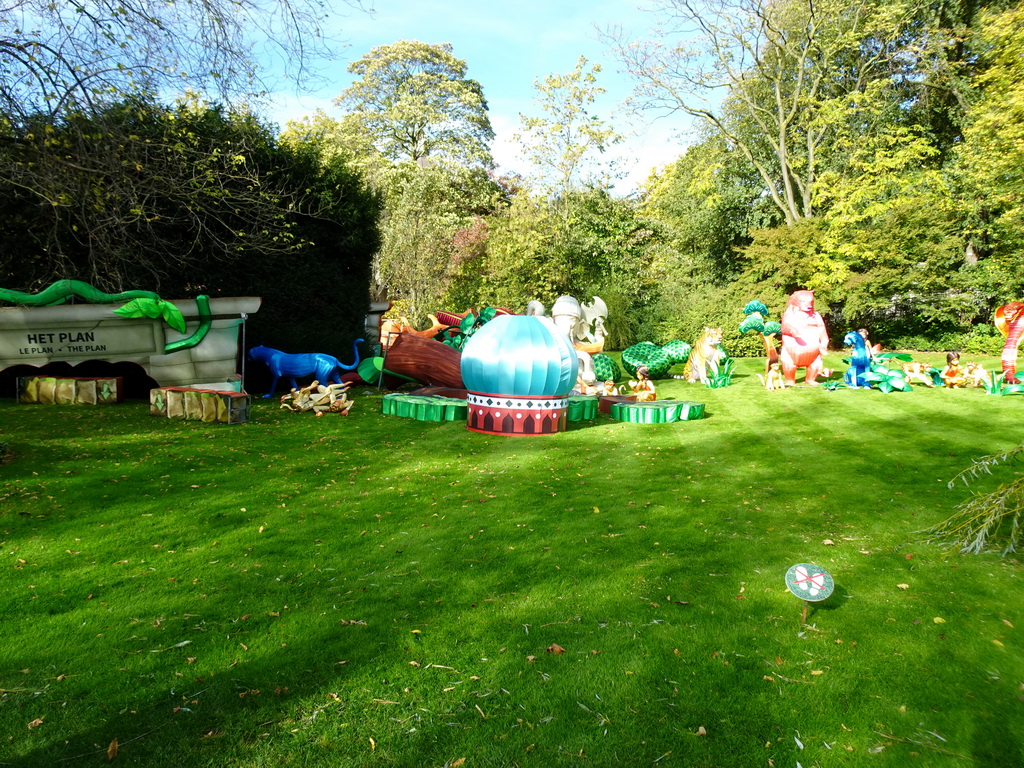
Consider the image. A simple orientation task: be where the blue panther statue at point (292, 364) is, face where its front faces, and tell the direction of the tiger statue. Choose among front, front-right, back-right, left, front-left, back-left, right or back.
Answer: back

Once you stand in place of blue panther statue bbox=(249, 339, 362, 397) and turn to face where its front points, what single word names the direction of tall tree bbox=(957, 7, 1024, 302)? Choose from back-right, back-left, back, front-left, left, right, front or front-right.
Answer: back

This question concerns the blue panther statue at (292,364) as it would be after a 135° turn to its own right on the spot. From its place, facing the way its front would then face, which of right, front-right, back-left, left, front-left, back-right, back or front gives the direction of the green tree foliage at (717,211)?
front

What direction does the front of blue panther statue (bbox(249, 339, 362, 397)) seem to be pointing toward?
to the viewer's left

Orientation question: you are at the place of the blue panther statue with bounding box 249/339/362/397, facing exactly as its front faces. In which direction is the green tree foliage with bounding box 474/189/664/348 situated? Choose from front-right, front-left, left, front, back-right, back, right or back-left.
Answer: back-right

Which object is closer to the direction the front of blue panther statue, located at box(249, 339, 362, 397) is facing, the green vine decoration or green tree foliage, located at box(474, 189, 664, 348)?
the green vine decoration

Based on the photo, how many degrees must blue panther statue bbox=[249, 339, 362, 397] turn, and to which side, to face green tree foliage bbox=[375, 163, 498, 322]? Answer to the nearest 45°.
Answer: approximately 90° to its right

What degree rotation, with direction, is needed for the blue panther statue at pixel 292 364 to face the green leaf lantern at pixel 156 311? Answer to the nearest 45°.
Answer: approximately 45° to its left

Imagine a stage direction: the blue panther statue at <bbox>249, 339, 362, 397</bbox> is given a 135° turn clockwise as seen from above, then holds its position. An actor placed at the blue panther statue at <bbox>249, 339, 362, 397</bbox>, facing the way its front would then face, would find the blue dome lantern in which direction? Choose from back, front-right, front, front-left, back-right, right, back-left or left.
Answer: right

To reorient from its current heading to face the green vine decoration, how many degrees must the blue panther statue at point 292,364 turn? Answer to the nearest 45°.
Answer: approximately 45° to its left
